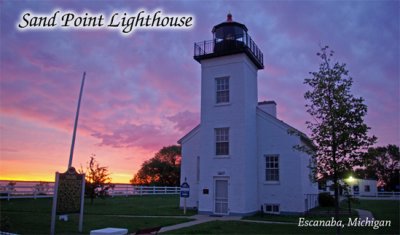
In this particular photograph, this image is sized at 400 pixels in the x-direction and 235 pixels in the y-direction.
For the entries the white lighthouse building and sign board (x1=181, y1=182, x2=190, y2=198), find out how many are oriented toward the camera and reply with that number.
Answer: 2

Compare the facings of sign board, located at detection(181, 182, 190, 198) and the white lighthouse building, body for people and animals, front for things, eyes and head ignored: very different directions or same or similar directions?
same or similar directions

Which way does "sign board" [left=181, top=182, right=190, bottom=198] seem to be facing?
toward the camera

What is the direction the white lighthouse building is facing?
toward the camera

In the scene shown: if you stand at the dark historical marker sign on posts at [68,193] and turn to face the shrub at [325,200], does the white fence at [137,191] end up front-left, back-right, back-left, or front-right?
front-left

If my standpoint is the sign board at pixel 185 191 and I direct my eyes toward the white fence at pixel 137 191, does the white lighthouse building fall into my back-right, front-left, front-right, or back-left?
front-right

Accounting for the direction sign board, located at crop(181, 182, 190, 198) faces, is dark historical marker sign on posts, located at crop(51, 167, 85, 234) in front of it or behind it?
in front

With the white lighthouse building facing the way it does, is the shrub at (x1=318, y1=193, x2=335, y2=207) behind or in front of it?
behind

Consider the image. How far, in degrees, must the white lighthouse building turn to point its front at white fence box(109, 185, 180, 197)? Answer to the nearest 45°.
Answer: approximately 135° to its right

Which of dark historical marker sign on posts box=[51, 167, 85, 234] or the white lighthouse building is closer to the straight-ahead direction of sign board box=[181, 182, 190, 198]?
the dark historical marker sign on posts

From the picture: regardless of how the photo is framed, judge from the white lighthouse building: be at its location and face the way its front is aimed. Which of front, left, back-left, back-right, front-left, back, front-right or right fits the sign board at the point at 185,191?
right
